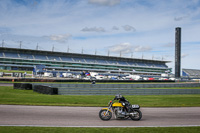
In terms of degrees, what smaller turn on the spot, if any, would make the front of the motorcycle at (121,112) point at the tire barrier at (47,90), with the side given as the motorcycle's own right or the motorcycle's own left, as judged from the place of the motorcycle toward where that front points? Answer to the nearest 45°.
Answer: approximately 45° to the motorcycle's own right

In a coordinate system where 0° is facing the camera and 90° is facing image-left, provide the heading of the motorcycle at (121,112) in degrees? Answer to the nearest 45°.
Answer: approximately 90°
